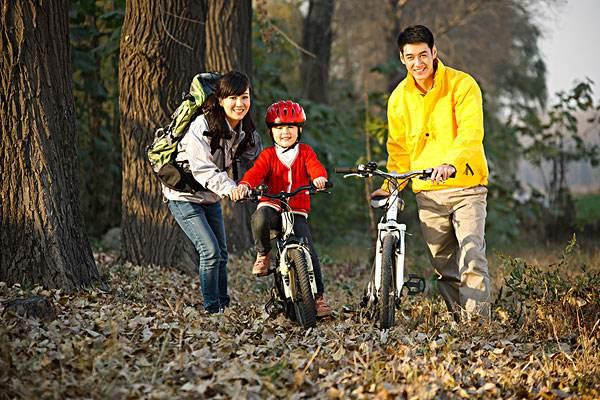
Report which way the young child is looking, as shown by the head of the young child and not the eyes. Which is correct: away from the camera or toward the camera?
toward the camera

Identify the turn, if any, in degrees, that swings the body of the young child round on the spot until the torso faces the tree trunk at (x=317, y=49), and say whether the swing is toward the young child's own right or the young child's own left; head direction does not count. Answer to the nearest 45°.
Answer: approximately 180°

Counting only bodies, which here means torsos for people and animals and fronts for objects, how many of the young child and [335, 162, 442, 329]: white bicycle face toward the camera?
2

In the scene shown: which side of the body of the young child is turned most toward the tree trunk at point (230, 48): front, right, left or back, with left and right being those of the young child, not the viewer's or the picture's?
back

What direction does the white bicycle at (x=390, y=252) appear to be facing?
toward the camera

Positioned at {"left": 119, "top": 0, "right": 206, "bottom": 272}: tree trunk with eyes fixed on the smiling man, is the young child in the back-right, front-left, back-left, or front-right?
front-right

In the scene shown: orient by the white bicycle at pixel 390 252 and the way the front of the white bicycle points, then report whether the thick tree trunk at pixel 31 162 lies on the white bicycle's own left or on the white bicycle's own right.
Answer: on the white bicycle's own right

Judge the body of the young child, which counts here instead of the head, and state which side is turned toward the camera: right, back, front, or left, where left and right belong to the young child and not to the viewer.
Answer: front

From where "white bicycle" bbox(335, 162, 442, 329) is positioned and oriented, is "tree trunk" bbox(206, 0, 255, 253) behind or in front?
behind

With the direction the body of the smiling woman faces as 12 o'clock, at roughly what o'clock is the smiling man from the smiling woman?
The smiling man is roughly at 11 o'clock from the smiling woman.

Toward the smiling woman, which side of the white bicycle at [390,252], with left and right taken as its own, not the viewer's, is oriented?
right

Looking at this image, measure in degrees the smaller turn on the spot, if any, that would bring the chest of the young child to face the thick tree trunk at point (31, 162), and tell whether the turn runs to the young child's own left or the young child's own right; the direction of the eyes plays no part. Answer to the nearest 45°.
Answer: approximately 90° to the young child's own right

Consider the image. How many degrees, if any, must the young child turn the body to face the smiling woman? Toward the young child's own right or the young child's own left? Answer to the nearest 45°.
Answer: approximately 135° to the young child's own right

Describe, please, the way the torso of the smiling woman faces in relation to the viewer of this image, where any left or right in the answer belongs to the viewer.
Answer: facing the viewer and to the right of the viewer

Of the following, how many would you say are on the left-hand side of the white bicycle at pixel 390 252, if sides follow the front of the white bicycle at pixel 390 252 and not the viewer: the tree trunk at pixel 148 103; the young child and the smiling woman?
0

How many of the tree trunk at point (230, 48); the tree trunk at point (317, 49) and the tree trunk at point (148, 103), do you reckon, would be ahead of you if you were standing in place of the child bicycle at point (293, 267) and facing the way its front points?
0
